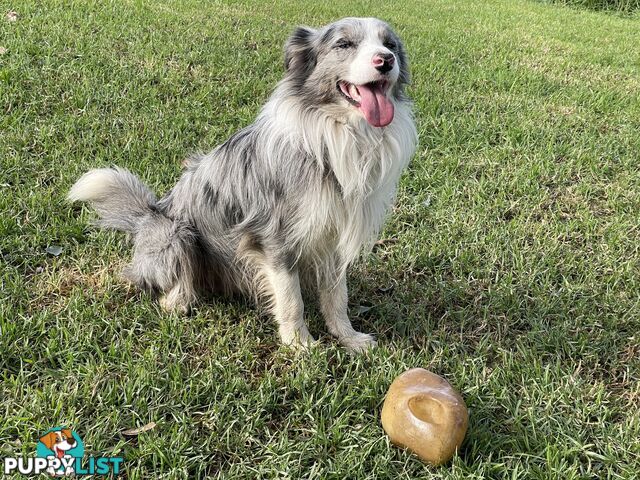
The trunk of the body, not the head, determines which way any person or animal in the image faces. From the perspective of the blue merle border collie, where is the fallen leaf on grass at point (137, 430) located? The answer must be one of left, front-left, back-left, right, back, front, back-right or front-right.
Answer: right

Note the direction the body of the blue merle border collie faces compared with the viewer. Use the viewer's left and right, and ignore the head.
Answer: facing the viewer and to the right of the viewer

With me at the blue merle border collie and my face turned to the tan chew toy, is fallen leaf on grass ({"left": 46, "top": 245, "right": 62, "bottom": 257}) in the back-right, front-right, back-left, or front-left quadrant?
back-right

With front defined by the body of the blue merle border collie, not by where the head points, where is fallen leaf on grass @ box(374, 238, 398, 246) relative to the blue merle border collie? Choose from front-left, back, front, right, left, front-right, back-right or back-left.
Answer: left

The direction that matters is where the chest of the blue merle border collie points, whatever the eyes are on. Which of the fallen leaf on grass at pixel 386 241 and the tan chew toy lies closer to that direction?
the tan chew toy

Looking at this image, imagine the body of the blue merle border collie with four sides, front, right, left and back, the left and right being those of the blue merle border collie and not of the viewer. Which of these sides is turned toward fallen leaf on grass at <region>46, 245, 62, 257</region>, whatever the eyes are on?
back

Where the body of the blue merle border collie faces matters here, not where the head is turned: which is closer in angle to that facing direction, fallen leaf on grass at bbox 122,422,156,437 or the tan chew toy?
the tan chew toy

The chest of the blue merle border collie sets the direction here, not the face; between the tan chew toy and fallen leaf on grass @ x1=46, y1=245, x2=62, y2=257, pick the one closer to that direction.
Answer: the tan chew toy
